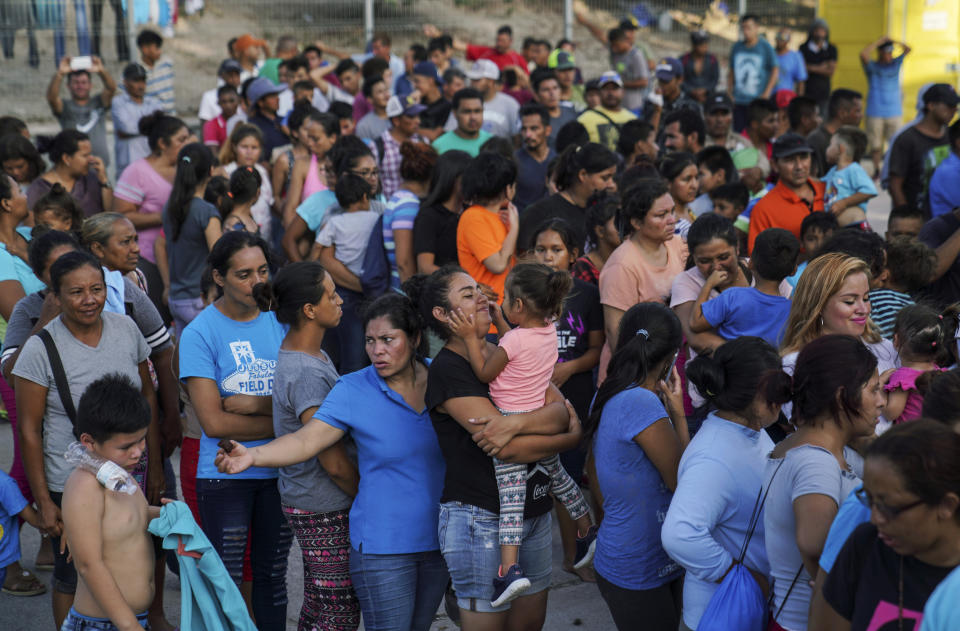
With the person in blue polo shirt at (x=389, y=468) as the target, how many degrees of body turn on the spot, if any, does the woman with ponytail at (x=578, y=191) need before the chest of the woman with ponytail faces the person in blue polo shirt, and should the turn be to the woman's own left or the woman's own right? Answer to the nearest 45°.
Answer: approximately 90° to the woman's own right

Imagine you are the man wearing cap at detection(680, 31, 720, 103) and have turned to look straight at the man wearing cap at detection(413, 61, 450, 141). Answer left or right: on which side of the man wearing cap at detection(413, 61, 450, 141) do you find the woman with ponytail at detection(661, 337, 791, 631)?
left

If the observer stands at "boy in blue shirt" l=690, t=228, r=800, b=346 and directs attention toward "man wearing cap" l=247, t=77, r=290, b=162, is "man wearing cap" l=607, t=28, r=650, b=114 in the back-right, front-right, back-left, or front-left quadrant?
front-right

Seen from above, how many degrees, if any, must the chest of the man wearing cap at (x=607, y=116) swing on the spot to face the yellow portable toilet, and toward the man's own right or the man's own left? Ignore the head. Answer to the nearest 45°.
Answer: approximately 135° to the man's own left

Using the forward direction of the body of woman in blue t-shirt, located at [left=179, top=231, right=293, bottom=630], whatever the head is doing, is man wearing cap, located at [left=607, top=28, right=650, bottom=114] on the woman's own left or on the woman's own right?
on the woman's own left

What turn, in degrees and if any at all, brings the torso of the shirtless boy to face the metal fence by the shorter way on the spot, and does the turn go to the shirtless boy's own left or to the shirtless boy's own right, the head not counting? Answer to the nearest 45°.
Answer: approximately 135° to the shirtless boy's own left

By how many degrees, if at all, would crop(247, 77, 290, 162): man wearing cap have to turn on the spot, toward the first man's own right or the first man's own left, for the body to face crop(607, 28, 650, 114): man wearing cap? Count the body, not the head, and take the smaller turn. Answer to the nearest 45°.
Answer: approximately 90° to the first man's own left

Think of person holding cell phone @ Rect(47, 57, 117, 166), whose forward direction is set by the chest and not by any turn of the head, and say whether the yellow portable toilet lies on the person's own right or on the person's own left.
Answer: on the person's own left

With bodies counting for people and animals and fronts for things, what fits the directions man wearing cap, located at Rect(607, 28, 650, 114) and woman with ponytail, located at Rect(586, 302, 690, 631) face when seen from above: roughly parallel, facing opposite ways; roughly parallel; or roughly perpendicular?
roughly parallel, facing opposite ways

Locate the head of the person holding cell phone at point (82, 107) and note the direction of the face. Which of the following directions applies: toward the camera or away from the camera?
toward the camera

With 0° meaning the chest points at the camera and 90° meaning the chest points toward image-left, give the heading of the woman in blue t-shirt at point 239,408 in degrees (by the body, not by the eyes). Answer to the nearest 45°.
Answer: approximately 315°

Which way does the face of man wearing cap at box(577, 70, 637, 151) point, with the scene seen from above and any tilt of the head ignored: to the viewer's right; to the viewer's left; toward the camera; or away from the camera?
toward the camera

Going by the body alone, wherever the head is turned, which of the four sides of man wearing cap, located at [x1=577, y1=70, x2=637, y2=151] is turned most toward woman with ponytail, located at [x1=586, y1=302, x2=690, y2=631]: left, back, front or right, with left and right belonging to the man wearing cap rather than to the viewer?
front
